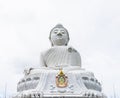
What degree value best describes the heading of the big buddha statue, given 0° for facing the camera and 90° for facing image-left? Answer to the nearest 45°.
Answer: approximately 0°
